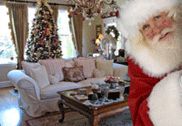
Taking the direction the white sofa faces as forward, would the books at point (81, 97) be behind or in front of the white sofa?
in front

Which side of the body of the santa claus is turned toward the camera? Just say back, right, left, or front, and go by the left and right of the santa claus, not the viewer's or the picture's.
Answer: front

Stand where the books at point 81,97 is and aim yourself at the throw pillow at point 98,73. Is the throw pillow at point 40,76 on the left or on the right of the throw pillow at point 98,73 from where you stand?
left

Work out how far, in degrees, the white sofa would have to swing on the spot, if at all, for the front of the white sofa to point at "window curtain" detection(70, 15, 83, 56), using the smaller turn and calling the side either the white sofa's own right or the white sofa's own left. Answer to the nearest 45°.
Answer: approximately 135° to the white sofa's own left

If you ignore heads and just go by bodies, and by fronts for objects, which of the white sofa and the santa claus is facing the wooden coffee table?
the white sofa

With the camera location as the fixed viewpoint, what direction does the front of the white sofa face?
facing the viewer and to the right of the viewer

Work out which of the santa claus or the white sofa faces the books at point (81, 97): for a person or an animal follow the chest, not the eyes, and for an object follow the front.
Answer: the white sofa

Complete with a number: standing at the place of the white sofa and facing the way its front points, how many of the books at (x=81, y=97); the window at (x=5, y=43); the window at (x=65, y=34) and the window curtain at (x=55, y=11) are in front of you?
1

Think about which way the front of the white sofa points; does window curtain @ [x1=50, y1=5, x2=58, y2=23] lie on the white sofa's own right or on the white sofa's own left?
on the white sofa's own left

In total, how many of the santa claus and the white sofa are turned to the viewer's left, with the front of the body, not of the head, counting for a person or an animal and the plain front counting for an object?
0

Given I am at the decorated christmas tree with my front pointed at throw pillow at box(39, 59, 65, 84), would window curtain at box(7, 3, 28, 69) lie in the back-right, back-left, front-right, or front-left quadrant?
back-right

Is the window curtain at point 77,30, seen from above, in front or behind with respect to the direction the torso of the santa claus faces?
behind
